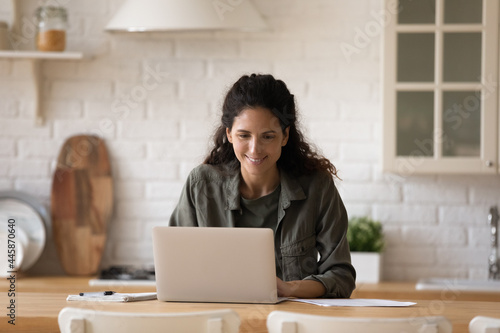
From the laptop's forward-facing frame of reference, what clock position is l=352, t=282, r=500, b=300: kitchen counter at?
The kitchen counter is roughly at 1 o'clock from the laptop.

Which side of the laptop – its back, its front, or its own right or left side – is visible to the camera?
back

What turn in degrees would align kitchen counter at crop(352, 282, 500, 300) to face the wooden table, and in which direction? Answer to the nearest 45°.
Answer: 0° — it already faces it

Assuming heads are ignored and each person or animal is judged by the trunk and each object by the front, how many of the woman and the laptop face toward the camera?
1

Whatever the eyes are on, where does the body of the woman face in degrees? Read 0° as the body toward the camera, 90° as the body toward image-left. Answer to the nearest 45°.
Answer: approximately 0°

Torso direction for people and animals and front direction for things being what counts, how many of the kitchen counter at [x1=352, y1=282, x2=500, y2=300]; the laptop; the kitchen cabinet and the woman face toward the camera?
3

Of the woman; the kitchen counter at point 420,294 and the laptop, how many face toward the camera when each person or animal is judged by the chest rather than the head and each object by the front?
2

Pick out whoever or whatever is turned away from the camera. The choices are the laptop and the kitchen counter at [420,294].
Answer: the laptop

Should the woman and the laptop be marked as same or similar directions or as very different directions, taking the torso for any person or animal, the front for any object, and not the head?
very different directions

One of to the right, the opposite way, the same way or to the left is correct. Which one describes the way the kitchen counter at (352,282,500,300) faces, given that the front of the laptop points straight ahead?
the opposite way

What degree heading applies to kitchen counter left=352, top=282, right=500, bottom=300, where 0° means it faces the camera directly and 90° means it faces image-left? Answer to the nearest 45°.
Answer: approximately 0°

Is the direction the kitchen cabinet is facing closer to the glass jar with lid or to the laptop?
the laptop

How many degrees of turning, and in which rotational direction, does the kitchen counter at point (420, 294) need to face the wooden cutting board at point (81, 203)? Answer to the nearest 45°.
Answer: approximately 90° to its right
